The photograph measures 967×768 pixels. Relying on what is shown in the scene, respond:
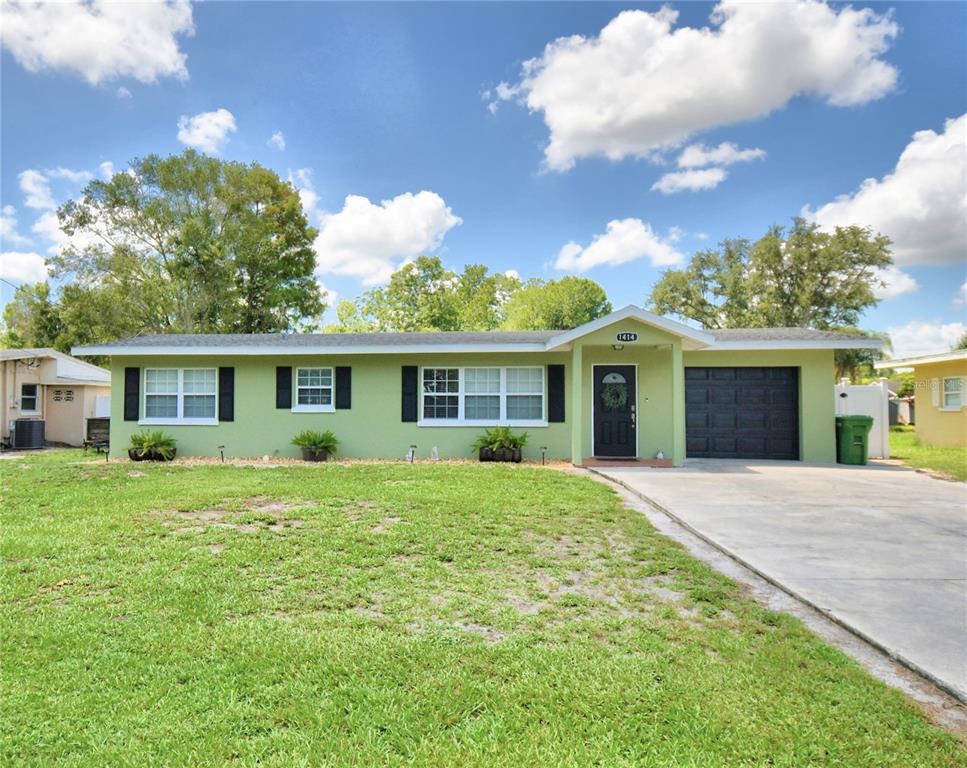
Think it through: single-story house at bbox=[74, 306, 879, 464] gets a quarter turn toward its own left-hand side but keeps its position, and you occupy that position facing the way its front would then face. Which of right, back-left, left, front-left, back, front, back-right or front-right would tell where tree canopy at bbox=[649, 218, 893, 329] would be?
front-left

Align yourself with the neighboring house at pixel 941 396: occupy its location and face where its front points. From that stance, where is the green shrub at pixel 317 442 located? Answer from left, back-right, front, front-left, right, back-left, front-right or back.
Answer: front-right

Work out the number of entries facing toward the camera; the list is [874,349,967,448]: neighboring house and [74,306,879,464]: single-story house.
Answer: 2

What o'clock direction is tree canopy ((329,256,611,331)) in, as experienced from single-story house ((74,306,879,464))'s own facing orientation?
The tree canopy is roughly at 6 o'clock from the single-story house.

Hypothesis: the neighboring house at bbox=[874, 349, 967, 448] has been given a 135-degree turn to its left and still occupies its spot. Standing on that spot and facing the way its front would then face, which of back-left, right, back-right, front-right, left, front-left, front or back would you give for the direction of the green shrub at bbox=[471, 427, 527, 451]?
back

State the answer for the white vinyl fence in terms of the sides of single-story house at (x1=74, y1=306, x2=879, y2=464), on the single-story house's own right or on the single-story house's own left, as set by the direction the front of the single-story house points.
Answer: on the single-story house's own left

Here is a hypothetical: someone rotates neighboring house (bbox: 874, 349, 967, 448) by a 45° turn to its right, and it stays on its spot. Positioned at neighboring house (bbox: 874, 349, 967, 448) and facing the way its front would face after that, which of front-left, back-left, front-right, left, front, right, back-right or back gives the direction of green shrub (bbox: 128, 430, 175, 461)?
front

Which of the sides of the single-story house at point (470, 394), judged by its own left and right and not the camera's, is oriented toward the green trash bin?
left

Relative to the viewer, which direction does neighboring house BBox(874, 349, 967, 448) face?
toward the camera

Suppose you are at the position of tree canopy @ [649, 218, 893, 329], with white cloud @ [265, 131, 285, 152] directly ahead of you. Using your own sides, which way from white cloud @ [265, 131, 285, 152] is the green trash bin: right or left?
left

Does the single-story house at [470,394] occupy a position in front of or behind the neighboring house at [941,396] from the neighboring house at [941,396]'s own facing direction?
in front

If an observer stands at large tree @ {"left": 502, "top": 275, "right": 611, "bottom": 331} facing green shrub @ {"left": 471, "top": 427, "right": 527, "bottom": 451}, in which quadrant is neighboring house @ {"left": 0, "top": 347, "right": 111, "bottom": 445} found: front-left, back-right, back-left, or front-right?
front-right

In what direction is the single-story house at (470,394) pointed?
toward the camera

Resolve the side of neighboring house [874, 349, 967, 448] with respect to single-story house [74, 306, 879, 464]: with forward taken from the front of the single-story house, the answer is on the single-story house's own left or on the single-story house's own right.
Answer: on the single-story house's own left

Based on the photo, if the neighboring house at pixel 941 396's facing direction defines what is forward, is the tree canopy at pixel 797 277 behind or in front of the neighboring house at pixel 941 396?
behind
